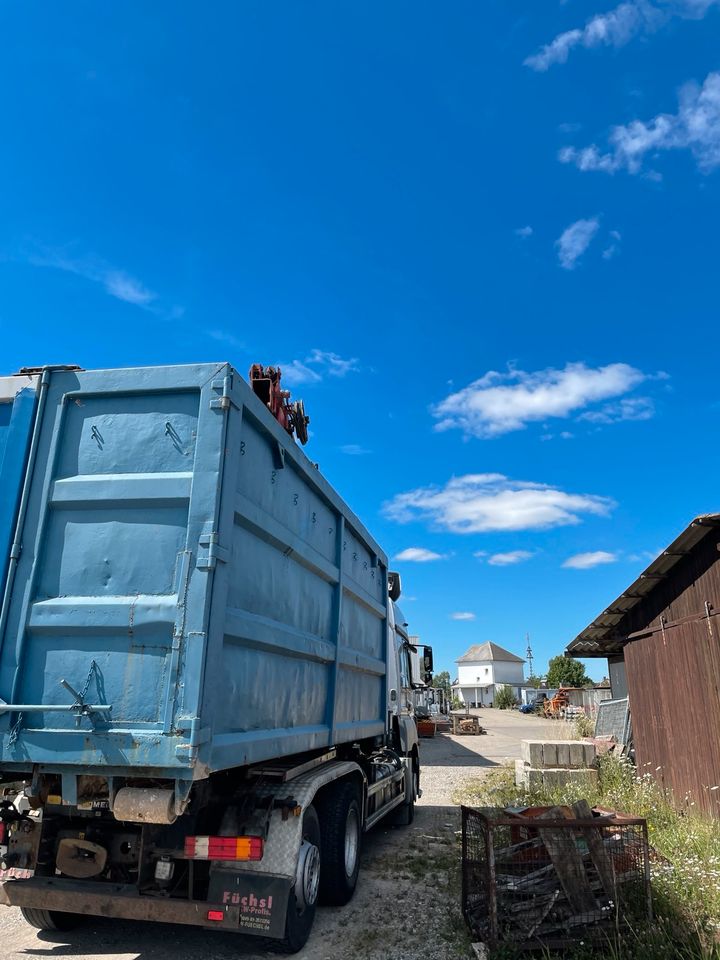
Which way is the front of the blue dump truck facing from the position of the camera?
facing away from the viewer and to the right of the viewer

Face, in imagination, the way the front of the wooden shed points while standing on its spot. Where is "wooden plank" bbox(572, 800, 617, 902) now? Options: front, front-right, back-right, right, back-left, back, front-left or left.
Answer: front-left

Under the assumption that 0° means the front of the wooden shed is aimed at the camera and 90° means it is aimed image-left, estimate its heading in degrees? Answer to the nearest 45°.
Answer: approximately 45°

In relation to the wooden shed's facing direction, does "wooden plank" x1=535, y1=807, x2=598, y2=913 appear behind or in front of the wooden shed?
in front

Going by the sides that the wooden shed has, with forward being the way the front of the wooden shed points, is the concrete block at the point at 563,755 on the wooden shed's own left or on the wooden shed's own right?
on the wooden shed's own right

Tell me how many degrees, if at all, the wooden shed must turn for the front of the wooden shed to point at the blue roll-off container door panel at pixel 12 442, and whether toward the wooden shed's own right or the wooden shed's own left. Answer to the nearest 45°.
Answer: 0° — it already faces it

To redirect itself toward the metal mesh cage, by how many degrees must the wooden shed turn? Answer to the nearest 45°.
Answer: approximately 45° to its left
